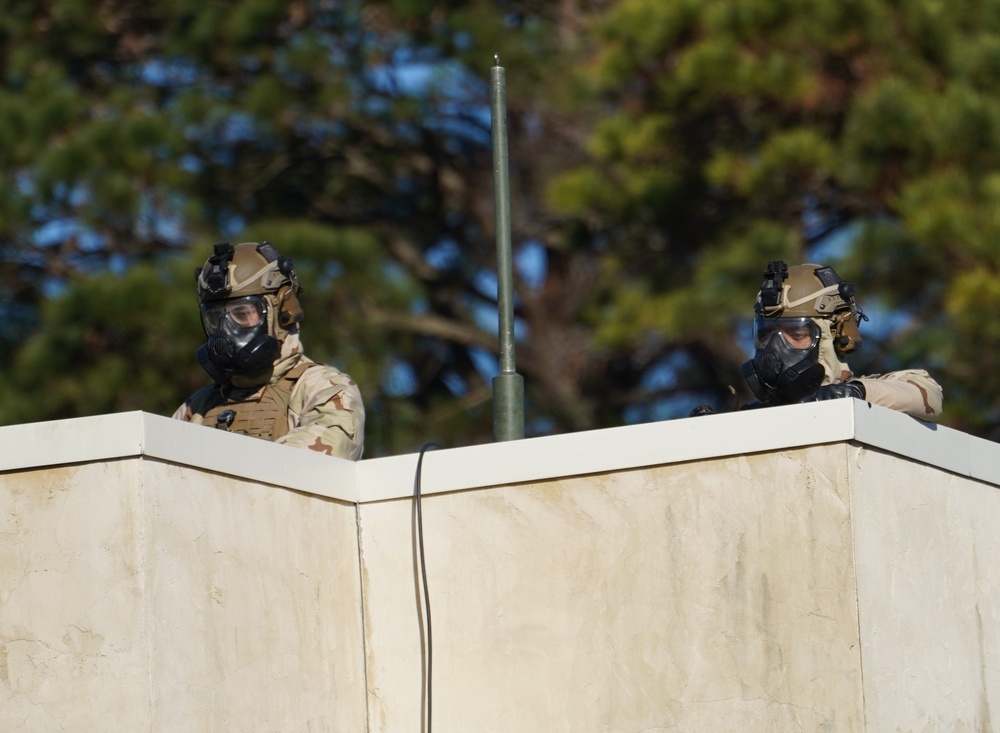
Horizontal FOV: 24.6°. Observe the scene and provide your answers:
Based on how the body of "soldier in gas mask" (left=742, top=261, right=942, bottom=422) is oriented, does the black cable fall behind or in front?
in front

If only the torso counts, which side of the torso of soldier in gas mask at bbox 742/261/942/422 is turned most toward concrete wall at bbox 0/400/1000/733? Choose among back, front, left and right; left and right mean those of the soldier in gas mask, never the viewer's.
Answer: front

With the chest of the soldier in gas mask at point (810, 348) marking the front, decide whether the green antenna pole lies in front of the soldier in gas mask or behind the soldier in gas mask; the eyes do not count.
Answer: in front

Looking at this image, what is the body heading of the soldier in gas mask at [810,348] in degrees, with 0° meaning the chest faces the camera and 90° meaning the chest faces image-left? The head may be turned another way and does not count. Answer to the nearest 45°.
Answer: approximately 45°

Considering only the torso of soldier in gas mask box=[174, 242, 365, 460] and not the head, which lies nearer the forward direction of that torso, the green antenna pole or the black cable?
the black cable

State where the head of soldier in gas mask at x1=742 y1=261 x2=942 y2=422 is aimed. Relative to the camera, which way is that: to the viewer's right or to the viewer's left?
to the viewer's left

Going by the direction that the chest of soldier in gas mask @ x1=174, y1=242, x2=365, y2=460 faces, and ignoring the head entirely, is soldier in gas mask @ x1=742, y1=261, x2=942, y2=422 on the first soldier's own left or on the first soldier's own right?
on the first soldier's own left

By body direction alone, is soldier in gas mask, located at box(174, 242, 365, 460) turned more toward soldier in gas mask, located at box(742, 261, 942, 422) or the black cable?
the black cable

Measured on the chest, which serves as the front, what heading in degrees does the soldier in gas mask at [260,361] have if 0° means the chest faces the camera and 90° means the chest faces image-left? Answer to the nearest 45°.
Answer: approximately 45°

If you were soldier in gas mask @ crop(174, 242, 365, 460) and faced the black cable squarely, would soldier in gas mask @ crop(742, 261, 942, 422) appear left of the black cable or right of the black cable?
left
